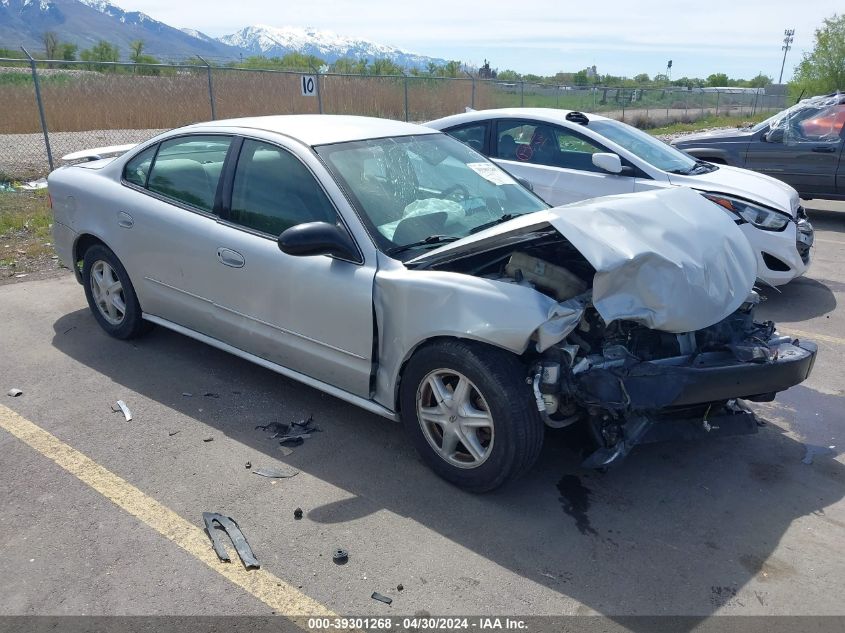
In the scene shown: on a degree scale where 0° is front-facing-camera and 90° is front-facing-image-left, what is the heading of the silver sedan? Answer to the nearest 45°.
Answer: approximately 315°

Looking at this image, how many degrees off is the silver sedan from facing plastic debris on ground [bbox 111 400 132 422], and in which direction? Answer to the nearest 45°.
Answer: approximately 135° to its right

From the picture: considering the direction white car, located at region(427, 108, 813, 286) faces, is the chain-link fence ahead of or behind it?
behind

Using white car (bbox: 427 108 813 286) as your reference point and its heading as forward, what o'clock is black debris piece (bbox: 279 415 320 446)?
The black debris piece is roughly at 2 o'clock from the white car.

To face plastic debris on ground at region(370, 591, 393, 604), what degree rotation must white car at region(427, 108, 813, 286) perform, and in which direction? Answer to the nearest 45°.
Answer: approximately 45° to its right

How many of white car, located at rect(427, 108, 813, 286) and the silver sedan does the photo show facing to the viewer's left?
0

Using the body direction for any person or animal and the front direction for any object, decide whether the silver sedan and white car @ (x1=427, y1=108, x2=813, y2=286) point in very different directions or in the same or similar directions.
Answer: same or similar directions

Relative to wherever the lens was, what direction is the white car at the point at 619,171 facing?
facing the viewer and to the right of the viewer

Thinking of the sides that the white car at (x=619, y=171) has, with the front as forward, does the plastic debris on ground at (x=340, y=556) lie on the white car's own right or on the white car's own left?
on the white car's own right

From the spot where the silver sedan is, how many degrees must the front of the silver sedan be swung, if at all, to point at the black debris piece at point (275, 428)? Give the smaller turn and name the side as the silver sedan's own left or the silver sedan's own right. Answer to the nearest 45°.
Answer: approximately 135° to the silver sedan's own right

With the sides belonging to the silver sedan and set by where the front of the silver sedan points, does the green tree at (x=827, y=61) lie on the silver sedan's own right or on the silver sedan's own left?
on the silver sedan's own left
